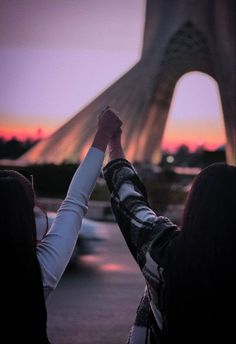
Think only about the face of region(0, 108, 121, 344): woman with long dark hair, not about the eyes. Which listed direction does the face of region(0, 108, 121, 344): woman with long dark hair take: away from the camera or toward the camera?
away from the camera

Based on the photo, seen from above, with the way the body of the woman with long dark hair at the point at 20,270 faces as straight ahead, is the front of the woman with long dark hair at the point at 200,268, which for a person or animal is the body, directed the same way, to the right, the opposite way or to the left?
the same way

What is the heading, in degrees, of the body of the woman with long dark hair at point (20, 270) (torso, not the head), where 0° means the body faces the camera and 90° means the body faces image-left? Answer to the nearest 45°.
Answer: approximately 180°

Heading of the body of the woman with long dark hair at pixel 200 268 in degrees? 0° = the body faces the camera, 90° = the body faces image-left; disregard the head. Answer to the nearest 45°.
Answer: approximately 180°

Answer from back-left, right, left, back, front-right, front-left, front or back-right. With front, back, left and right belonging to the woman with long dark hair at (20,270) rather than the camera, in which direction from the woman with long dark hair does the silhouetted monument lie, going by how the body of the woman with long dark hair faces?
front

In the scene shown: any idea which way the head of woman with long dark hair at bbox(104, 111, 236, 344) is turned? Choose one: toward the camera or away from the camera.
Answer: away from the camera

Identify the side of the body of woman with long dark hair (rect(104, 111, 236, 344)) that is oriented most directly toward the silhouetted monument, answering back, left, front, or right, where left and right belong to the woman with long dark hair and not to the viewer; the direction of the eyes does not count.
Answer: front

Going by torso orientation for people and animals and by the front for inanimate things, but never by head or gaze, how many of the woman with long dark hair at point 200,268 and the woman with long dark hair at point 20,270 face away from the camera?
2
